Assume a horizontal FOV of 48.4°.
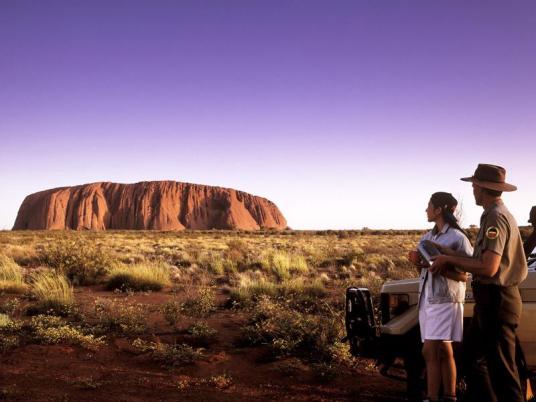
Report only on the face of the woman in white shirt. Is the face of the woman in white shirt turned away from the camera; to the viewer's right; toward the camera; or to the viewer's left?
to the viewer's left

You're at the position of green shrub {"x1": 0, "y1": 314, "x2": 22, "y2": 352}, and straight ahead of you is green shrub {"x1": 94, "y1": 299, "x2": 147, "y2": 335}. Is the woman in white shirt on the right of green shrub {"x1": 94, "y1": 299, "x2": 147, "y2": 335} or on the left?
right

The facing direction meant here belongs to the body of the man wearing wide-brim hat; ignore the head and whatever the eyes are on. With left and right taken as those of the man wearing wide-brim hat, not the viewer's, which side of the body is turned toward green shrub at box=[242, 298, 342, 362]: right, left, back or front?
front

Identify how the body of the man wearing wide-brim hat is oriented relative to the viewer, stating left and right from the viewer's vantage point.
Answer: facing away from the viewer and to the left of the viewer

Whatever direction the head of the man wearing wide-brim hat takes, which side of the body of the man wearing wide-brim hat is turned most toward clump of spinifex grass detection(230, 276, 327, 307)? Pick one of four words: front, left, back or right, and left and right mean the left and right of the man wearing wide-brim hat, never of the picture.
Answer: front

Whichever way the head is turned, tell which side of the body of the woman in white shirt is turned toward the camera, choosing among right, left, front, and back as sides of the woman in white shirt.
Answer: left

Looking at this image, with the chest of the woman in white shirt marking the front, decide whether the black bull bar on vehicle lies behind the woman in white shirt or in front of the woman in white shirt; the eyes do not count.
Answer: in front

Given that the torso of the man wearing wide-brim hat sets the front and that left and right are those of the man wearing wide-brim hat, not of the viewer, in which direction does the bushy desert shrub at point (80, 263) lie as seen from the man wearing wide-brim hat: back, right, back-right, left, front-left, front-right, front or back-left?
front

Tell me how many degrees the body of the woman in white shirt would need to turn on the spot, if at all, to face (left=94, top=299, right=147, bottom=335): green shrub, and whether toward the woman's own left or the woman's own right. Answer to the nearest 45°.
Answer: approximately 45° to the woman's own right

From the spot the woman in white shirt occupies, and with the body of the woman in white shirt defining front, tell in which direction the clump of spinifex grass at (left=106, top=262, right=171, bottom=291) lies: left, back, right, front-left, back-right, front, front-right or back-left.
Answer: front-right

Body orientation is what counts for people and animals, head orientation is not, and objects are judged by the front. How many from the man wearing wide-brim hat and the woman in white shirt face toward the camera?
0

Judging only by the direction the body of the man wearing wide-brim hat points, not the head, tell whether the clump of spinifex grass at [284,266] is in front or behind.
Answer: in front

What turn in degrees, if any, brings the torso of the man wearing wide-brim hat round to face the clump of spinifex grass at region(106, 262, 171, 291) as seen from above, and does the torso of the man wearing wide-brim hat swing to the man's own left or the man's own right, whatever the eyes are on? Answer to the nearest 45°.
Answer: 0° — they already face it

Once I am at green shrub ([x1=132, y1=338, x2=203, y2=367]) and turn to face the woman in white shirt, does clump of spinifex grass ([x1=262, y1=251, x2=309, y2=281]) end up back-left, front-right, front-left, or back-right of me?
back-left
